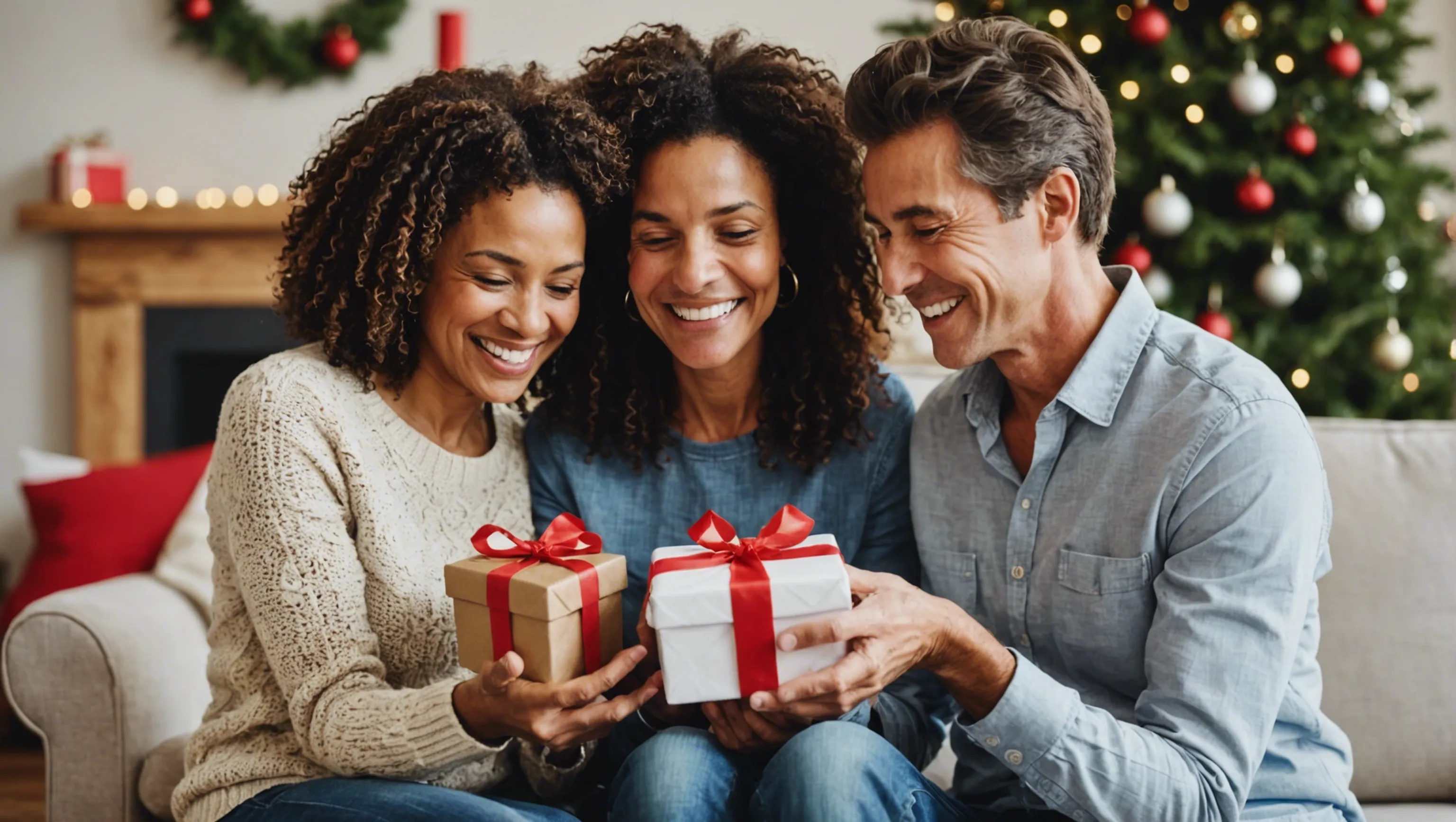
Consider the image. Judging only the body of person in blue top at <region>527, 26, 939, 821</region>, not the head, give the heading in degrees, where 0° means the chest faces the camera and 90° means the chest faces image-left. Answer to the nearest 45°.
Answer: approximately 0°

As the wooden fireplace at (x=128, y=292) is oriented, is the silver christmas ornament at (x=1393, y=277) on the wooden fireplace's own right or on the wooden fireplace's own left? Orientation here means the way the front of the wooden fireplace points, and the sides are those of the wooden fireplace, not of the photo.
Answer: on the wooden fireplace's own left

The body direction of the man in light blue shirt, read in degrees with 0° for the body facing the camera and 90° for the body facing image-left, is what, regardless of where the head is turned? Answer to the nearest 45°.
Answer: approximately 45°

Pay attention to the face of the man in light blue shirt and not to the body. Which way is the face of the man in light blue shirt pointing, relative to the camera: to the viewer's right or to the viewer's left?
to the viewer's left

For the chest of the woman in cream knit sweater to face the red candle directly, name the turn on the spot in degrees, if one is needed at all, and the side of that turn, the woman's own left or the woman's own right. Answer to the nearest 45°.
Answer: approximately 135° to the woman's own left

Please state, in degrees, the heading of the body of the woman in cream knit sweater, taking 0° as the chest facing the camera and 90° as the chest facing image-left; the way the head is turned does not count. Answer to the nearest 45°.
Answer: approximately 315°

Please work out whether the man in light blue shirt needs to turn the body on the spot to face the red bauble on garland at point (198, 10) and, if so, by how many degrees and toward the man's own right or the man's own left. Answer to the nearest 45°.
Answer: approximately 90° to the man's own right

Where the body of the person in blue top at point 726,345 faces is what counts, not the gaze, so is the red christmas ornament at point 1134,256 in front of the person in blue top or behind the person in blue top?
behind

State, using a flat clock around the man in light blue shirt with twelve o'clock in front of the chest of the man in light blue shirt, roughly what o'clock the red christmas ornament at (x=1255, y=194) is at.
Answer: The red christmas ornament is roughly at 5 o'clock from the man in light blue shirt.
